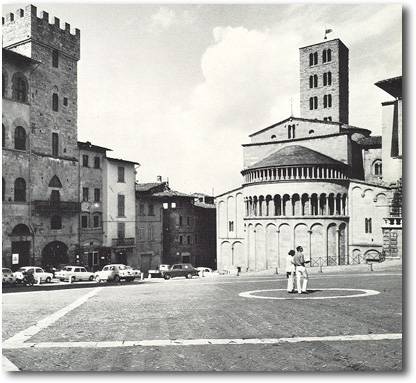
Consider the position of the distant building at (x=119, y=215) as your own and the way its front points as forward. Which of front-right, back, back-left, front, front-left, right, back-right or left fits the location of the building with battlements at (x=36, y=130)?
front-right

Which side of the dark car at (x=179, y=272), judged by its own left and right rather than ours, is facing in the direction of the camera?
left

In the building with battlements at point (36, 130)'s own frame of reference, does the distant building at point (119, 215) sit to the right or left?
on its left

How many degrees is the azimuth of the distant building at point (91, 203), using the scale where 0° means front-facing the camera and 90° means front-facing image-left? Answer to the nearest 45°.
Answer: approximately 315°
